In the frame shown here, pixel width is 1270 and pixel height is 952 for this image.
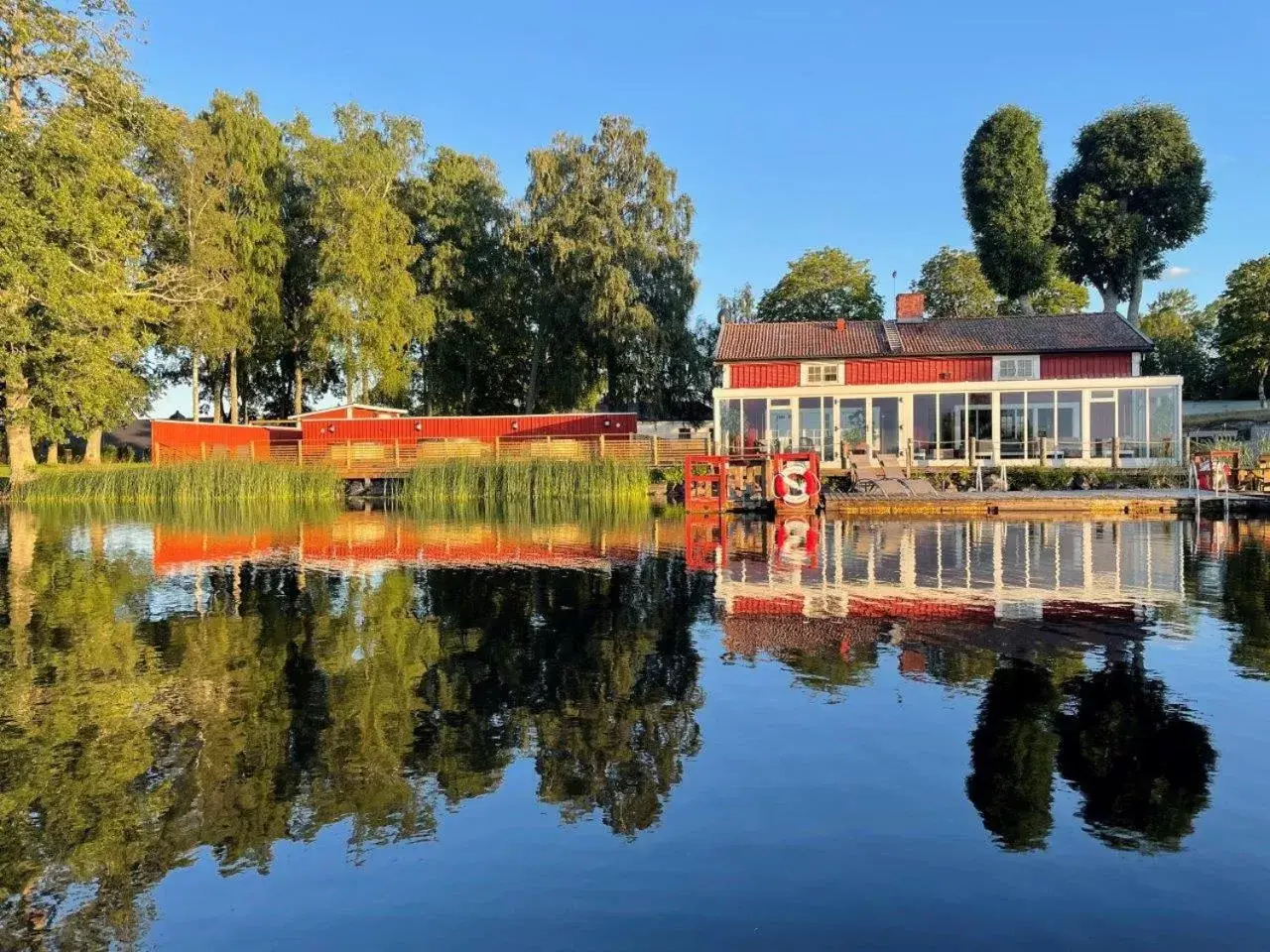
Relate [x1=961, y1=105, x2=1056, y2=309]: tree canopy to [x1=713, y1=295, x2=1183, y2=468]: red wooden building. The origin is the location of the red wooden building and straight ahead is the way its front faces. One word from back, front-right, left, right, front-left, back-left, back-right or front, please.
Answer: back

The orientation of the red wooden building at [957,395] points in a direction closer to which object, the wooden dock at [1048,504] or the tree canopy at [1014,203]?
the wooden dock

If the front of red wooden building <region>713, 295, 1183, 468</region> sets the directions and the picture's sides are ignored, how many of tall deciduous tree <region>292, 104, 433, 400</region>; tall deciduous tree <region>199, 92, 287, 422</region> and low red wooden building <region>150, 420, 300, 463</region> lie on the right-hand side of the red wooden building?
3

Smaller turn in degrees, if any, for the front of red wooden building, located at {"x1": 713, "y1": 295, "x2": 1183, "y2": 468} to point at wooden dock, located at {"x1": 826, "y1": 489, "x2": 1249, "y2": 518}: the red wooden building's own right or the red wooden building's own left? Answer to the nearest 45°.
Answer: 0° — it already faces it

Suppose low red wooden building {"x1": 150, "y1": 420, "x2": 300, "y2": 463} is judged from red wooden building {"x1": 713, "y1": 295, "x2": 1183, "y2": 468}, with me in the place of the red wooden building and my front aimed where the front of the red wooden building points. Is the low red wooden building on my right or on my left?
on my right

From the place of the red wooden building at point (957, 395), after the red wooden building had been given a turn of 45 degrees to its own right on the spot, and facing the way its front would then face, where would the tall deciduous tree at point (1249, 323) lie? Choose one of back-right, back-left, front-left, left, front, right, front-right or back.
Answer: back

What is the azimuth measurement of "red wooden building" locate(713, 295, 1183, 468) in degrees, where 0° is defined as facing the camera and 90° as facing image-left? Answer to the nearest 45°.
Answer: approximately 0°

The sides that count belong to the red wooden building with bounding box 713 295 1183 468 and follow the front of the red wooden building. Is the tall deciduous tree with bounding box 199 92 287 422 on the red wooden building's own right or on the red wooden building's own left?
on the red wooden building's own right

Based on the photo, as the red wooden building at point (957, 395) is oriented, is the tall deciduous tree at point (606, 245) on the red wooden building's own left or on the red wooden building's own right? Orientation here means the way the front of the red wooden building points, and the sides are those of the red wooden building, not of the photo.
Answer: on the red wooden building's own right

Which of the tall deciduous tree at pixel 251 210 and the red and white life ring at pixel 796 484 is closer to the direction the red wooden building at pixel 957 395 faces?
the red and white life ring
